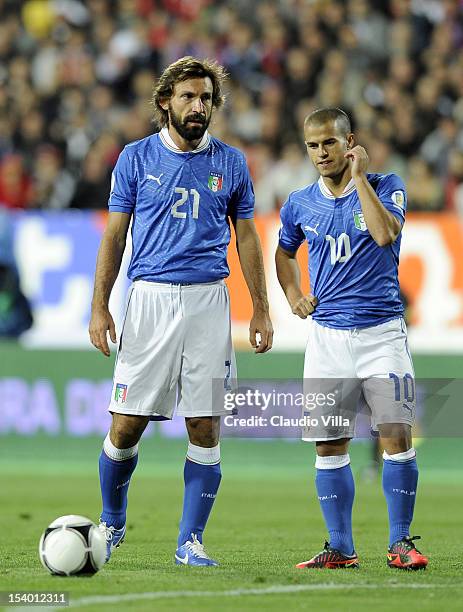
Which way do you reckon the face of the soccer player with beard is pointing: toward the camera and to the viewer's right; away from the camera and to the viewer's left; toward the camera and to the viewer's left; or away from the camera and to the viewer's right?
toward the camera and to the viewer's right

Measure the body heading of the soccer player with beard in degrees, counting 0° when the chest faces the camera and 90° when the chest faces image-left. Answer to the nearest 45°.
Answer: approximately 0°
